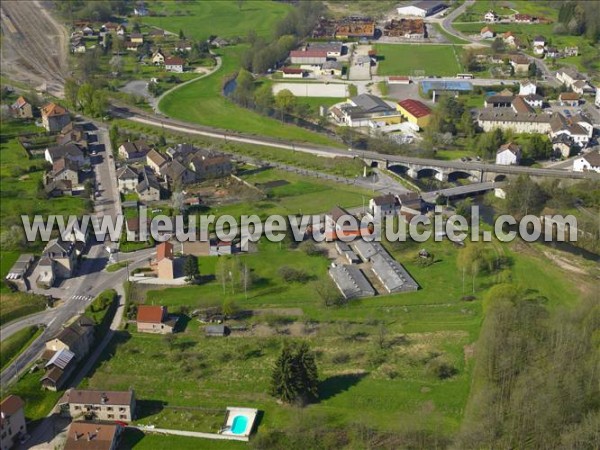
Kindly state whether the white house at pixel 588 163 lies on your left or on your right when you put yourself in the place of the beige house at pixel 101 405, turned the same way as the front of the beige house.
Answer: on your left

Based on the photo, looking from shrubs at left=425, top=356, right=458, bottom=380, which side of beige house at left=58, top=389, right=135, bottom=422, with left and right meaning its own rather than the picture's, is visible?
left

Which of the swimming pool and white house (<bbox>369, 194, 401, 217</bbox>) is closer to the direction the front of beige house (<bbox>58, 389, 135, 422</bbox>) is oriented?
the swimming pool

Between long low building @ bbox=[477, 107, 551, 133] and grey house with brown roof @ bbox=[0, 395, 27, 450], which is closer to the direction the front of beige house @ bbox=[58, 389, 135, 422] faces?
the grey house with brown roof

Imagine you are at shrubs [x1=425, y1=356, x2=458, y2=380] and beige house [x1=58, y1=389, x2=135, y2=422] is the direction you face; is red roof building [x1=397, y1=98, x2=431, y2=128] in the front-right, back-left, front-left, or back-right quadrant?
back-right

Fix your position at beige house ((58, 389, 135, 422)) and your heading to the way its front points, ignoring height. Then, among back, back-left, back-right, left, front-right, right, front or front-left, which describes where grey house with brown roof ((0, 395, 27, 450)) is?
right

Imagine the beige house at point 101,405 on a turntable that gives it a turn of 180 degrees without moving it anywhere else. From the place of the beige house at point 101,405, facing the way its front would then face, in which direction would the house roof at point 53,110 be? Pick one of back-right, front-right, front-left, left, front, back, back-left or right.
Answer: front

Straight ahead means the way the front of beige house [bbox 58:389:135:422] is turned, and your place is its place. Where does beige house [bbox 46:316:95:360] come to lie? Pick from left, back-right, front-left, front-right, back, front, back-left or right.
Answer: back

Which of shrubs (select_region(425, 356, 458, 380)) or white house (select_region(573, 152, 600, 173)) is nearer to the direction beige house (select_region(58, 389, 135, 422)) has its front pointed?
the shrubs

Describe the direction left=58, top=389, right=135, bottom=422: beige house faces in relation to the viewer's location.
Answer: facing the viewer

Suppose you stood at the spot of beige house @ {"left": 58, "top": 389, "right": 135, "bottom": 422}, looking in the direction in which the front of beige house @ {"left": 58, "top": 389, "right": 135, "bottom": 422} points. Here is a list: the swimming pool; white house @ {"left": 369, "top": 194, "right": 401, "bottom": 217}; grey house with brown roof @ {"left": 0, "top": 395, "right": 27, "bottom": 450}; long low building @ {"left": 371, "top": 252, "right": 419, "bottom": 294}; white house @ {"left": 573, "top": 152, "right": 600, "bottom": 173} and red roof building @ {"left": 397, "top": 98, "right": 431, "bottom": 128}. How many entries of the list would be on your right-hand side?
1

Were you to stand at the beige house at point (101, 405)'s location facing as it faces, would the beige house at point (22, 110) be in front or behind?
behind

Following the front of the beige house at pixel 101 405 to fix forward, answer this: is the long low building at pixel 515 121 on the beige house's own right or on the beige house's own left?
on the beige house's own left

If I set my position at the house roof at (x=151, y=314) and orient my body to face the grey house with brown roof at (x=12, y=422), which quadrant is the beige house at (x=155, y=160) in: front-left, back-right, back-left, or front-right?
back-right

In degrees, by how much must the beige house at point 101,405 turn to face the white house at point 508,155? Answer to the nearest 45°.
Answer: approximately 135° to its left

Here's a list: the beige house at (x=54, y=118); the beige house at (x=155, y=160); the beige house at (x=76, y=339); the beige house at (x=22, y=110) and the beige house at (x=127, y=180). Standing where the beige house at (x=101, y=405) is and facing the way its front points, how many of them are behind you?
5

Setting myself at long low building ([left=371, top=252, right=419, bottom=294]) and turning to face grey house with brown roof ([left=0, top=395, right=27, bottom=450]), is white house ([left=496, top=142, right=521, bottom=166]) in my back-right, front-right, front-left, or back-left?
back-right

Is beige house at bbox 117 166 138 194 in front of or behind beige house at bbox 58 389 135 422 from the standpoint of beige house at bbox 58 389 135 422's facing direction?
behind

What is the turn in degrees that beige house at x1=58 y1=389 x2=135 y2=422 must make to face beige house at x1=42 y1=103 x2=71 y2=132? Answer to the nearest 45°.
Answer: approximately 180°

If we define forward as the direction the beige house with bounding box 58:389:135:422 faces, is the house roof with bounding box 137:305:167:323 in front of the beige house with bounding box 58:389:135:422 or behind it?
behind

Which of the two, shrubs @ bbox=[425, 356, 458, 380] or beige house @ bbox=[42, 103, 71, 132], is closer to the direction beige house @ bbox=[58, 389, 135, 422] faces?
the shrubs

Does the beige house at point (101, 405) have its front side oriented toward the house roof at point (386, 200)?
no
